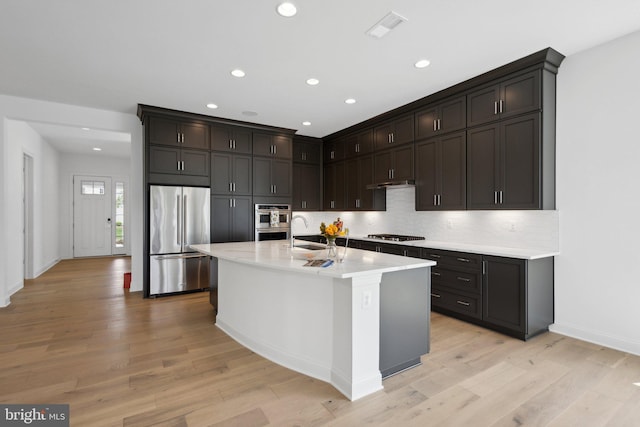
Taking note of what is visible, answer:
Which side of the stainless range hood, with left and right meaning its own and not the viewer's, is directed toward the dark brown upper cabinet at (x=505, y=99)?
left

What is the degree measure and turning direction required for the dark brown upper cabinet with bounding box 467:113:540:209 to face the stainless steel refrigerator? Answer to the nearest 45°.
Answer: approximately 45° to its right

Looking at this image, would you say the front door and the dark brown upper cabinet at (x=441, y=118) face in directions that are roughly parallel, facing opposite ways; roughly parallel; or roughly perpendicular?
roughly perpendicular

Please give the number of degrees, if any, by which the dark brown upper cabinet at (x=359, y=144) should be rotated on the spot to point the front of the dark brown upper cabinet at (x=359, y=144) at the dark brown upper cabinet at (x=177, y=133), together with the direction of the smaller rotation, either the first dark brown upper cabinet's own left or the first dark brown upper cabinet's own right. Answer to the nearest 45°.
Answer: approximately 45° to the first dark brown upper cabinet's own right

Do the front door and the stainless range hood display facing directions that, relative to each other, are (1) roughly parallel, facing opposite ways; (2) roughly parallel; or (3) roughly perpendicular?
roughly perpendicular

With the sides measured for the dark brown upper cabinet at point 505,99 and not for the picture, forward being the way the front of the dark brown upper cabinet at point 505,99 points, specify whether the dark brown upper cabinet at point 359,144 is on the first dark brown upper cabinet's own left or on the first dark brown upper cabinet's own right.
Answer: on the first dark brown upper cabinet's own right

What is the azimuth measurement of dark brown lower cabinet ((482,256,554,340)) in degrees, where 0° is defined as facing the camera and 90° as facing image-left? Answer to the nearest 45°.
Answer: approximately 45°

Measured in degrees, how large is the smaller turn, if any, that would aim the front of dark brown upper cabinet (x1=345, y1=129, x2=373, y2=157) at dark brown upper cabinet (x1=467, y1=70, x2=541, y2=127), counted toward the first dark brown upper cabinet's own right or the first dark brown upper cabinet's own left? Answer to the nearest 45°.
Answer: approximately 90° to the first dark brown upper cabinet's own left

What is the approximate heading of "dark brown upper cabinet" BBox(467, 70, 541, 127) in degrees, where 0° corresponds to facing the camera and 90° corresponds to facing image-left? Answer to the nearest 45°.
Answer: approximately 45°
